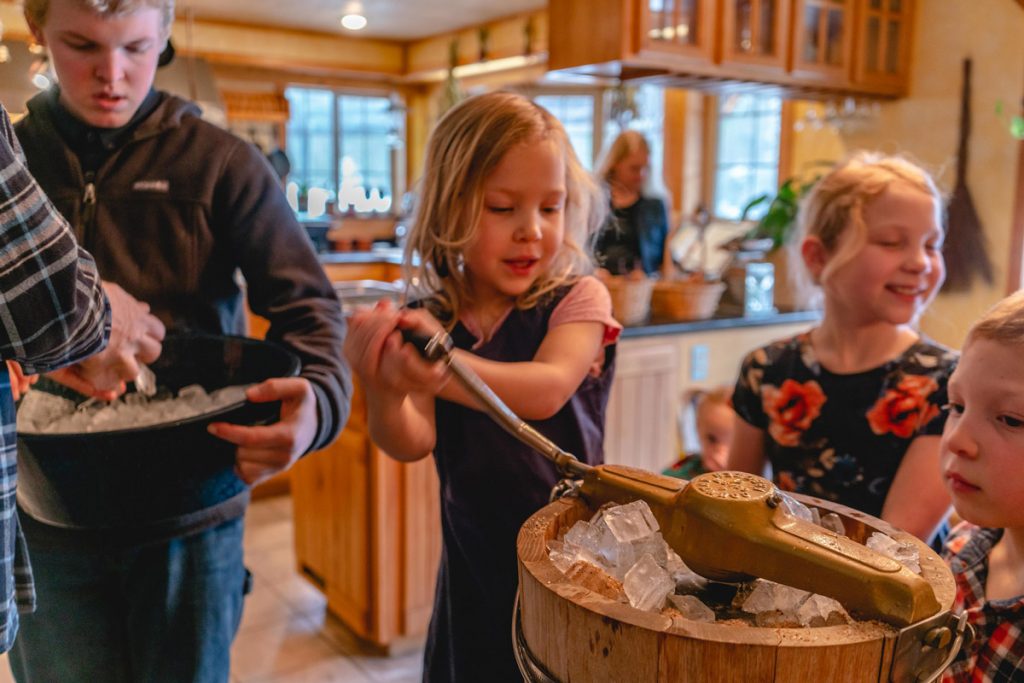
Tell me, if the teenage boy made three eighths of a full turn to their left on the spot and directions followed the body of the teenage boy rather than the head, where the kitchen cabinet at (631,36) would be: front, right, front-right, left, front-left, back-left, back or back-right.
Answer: front

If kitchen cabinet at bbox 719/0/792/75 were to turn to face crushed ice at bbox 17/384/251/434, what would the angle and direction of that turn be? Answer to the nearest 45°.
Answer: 0° — it already faces it

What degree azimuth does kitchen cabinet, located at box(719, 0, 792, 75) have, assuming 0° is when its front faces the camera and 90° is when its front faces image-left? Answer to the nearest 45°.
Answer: approximately 0°

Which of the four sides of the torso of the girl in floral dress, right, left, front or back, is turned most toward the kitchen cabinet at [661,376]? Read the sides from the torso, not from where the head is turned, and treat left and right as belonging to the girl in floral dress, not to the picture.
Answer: back

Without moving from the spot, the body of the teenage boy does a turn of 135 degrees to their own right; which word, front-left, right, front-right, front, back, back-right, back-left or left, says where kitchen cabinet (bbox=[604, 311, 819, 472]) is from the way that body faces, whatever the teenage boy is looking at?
right

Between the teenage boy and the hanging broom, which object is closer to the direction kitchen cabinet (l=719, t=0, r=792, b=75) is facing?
the teenage boy
